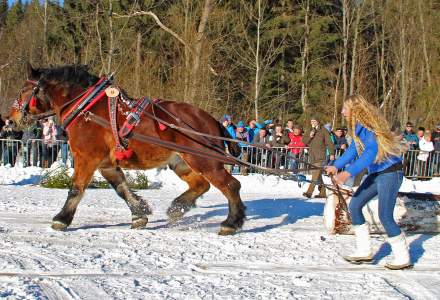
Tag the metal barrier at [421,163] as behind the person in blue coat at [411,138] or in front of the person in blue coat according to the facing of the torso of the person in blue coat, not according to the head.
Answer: in front

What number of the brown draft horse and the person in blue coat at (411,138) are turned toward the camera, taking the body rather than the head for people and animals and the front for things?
1

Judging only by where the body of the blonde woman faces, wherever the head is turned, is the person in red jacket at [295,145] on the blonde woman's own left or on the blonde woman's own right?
on the blonde woman's own right

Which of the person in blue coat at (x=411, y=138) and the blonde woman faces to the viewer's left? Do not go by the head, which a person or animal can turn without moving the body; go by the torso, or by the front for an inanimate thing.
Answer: the blonde woman

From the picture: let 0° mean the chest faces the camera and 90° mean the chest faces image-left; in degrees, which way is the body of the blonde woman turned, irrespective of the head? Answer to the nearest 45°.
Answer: approximately 90°

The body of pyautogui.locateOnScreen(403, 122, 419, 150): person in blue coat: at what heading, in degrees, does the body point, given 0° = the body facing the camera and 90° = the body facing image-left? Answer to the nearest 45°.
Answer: approximately 0°

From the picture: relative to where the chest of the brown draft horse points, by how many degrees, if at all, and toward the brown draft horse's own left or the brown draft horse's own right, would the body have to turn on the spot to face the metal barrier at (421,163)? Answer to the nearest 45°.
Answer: approximately 135° to the brown draft horse's own right

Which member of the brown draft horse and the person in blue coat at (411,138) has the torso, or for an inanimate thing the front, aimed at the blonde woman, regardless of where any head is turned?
the person in blue coat

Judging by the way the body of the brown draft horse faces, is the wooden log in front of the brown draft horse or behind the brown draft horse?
behind

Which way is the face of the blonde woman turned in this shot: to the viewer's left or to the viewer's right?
to the viewer's left

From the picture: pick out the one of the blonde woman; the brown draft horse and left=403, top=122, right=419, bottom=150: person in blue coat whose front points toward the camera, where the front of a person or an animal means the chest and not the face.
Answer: the person in blue coat

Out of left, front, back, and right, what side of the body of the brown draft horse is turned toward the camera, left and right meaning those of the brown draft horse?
left

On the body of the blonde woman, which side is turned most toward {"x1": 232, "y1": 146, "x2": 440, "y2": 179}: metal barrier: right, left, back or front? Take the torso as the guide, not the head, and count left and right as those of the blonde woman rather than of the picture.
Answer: right
